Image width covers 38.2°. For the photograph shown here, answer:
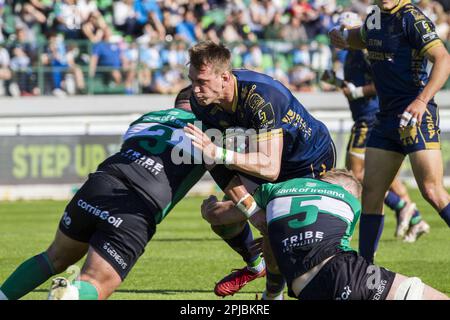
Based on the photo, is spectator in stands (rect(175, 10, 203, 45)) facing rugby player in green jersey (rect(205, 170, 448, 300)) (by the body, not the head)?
yes

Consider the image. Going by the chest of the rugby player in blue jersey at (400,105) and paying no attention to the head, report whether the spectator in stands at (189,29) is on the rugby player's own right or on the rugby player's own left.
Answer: on the rugby player's own right

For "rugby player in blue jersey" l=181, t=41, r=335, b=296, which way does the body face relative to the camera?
to the viewer's left

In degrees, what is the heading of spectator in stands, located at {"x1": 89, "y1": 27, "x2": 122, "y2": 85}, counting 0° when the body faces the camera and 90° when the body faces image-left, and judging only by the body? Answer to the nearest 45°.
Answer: approximately 0°

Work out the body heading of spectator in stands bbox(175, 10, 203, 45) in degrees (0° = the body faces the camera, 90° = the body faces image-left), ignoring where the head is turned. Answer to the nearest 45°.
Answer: approximately 0°

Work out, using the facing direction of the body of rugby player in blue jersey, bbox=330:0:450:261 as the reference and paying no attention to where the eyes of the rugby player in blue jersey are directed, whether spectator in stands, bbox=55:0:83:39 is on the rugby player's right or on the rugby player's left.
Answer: on the rugby player's right

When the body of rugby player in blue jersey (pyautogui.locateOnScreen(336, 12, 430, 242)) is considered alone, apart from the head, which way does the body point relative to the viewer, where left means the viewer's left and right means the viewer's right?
facing to the left of the viewer

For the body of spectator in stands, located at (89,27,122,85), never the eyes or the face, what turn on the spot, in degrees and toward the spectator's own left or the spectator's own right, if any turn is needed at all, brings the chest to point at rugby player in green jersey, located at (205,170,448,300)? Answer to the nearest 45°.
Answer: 0° — they already face them

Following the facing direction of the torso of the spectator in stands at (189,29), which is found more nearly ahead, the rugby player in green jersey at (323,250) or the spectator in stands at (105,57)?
the rugby player in green jersey

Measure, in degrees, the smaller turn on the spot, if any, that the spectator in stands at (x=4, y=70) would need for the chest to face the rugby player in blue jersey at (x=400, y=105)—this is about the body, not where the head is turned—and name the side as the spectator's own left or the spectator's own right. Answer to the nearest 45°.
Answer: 0° — they already face them
